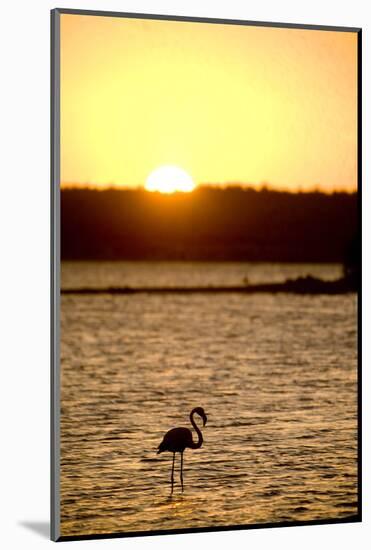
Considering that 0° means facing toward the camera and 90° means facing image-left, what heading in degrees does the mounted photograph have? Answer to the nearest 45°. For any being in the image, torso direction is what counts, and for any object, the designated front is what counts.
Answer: approximately 315°
